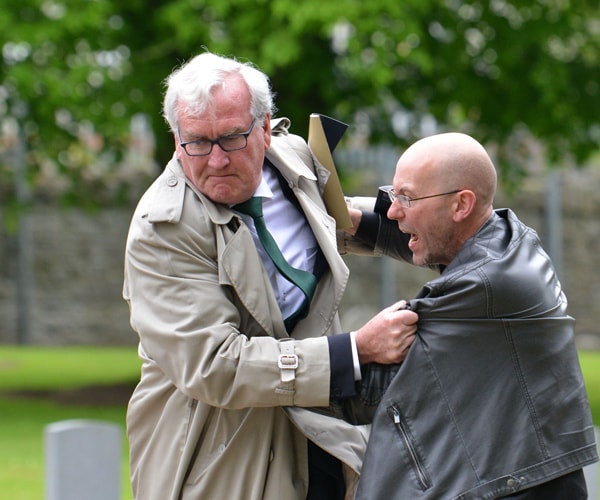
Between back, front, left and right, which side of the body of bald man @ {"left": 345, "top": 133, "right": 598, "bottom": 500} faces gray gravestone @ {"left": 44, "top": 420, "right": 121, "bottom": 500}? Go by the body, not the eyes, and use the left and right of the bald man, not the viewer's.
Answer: front

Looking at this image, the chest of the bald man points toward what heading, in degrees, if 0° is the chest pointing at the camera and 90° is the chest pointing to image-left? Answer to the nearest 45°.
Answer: approximately 90°
